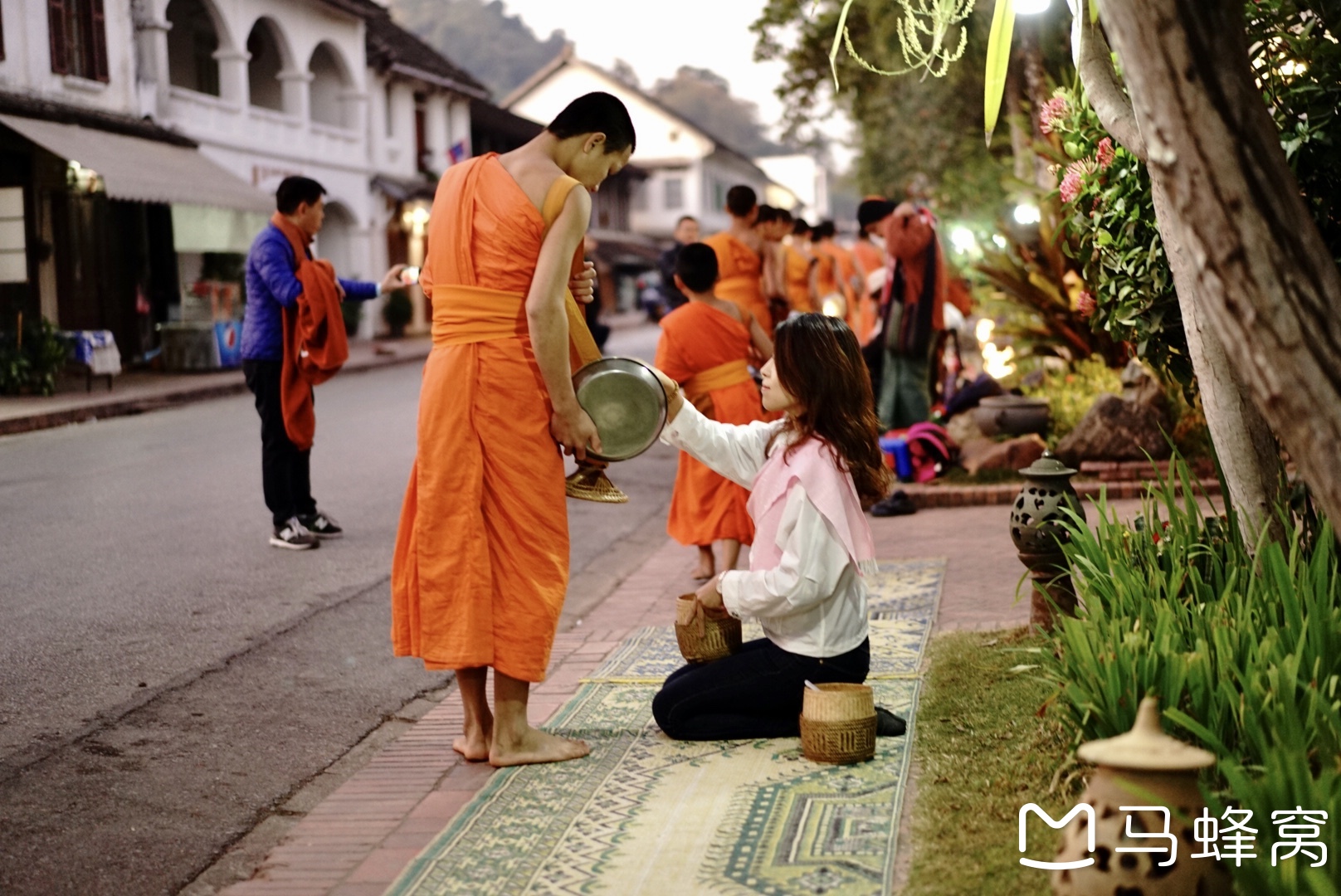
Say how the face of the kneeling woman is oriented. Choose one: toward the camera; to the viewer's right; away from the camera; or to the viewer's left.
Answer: to the viewer's left

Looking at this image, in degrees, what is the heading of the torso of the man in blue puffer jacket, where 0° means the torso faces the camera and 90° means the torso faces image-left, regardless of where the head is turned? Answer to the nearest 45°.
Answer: approximately 270°

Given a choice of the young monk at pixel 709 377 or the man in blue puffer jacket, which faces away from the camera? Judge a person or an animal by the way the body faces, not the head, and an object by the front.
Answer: the young monk

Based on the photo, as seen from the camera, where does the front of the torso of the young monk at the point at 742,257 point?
away from the camera

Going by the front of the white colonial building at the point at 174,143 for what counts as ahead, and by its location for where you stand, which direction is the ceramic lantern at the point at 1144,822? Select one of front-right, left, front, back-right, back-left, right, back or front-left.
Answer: front-right

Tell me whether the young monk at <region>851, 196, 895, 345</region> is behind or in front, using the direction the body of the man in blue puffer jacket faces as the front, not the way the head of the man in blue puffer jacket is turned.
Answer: in front

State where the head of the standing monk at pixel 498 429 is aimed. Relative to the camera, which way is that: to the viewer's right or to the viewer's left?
to the viewer's right

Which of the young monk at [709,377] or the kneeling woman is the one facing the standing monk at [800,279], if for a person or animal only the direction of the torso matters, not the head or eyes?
the young monk

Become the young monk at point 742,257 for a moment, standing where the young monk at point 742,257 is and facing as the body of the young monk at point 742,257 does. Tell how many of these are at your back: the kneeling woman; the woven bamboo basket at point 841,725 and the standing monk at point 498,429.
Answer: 3

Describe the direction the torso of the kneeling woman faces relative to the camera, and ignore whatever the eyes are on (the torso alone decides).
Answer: to the viewer's left

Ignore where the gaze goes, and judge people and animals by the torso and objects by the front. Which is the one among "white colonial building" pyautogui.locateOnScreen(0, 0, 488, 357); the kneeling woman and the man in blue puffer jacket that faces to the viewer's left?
the kneeling woman

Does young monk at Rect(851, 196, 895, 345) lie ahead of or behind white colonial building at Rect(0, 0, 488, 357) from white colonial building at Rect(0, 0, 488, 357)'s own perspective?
ahead

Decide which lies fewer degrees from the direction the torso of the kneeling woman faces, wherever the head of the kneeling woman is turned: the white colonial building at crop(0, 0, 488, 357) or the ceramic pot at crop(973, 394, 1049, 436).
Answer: the white colonial building

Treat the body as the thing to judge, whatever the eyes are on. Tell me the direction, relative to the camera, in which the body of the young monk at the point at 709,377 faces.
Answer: away from the camera
